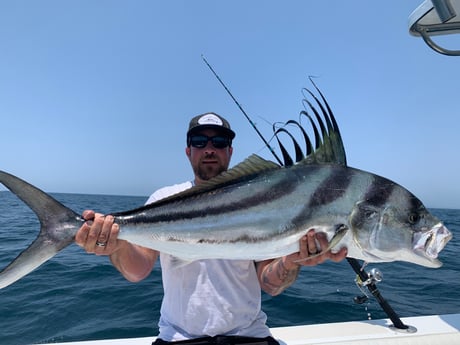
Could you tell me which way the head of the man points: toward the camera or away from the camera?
toward the camera

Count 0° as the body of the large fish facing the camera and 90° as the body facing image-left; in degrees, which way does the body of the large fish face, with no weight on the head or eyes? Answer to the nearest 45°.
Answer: approximately 270°

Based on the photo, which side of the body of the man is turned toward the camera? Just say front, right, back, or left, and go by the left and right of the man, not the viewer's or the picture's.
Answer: front
